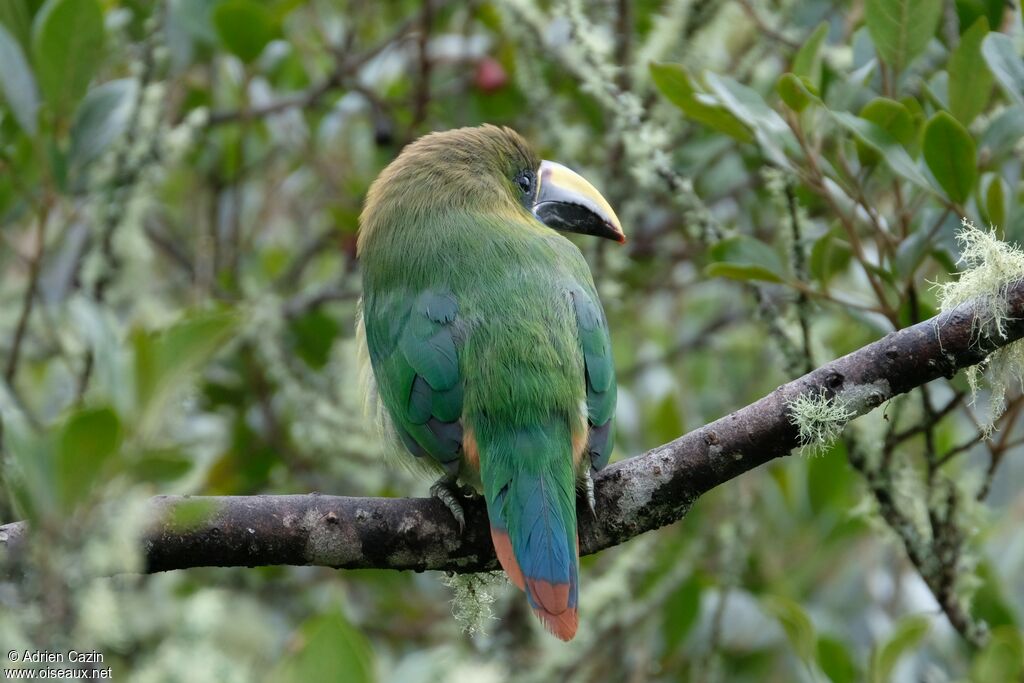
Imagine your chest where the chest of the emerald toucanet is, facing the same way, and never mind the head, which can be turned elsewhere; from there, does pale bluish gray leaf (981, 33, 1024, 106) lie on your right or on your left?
on your right

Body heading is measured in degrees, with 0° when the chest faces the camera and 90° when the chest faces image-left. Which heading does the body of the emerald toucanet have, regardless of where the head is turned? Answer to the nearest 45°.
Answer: approximately 180°

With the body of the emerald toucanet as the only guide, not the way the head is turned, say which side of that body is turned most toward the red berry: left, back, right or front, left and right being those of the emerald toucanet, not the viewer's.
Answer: front

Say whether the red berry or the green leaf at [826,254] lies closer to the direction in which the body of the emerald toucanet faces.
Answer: the red berry

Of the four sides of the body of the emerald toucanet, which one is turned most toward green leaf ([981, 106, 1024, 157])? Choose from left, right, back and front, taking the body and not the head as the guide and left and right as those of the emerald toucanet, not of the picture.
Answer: right

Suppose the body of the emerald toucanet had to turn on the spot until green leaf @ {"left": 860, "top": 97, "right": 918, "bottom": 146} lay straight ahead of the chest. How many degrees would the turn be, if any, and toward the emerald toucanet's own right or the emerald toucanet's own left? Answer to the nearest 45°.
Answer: approximately 90° to the emerald toucanet's own right

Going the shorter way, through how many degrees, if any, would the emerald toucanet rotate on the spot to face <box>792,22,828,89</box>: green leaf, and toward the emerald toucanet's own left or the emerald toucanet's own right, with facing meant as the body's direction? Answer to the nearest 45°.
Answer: approximately 45° to the emerald toucanet's own right

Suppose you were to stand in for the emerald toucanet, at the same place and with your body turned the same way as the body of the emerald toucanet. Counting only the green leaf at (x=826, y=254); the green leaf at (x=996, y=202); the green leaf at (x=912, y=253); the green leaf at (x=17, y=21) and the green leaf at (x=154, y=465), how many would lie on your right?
3

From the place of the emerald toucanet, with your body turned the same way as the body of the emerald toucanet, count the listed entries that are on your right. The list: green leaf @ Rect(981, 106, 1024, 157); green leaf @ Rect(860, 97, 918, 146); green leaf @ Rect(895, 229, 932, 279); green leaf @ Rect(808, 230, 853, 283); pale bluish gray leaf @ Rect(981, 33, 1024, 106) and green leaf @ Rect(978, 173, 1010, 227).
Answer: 6

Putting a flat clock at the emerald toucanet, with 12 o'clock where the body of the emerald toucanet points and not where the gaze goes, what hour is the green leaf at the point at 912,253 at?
The green leaf is roughly at 3 o'clock from the emerald toucanet.

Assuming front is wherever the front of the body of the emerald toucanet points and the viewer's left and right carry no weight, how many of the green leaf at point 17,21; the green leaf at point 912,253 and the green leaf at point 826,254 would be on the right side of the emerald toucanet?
2

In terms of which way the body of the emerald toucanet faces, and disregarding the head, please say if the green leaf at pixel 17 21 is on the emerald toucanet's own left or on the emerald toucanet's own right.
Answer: on the emerald toucanet's own left

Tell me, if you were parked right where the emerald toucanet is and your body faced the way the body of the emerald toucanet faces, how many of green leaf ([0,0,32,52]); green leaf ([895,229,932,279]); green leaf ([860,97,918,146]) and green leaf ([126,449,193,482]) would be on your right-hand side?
2

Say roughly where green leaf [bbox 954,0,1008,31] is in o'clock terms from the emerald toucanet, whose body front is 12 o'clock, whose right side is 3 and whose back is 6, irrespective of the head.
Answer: The green leaf is roughly at 2 o'clock from the emerald toucanet.
